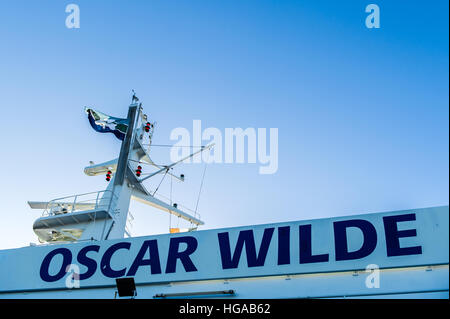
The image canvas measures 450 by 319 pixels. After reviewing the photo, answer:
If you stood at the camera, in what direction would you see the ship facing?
facing away from the viewer and to the left of the viewer
